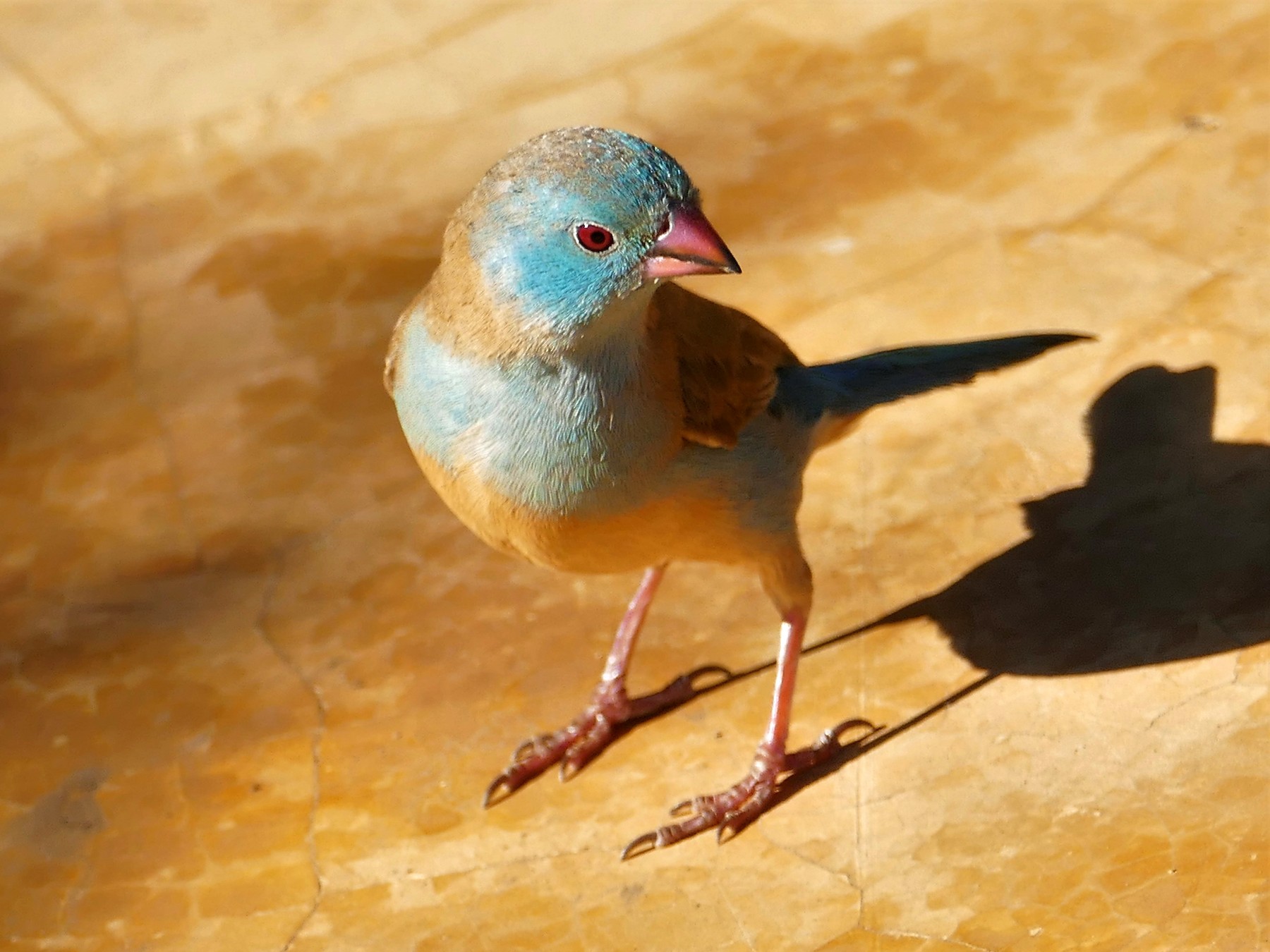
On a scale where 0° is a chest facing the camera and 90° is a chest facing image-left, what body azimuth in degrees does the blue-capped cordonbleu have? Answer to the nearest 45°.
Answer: approximately 45°
